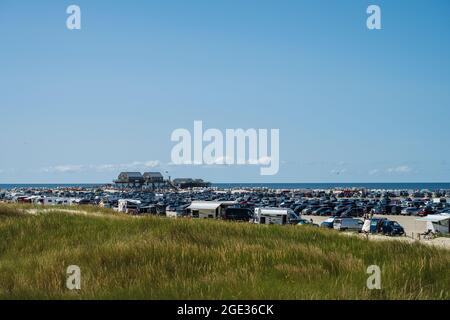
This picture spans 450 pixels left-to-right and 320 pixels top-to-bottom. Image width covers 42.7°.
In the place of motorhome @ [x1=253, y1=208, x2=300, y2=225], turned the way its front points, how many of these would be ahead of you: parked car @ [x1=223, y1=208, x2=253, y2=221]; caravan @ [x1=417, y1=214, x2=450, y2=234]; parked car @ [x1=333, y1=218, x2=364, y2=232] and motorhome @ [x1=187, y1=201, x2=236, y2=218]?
2

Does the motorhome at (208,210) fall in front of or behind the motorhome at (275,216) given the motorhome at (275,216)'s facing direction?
behind

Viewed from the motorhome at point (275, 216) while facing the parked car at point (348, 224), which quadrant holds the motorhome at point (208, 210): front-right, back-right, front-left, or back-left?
back-left

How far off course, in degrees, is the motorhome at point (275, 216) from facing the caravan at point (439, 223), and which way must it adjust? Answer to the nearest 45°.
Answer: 0° — it already faces it

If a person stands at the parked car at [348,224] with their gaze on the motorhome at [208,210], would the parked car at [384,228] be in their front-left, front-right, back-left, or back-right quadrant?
back-left

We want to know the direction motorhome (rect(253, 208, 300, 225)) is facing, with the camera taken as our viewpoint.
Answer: facing to the right of the viewer

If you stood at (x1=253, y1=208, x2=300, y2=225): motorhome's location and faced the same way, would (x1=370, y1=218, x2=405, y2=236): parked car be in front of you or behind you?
in front

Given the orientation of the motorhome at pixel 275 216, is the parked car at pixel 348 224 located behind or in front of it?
in front
